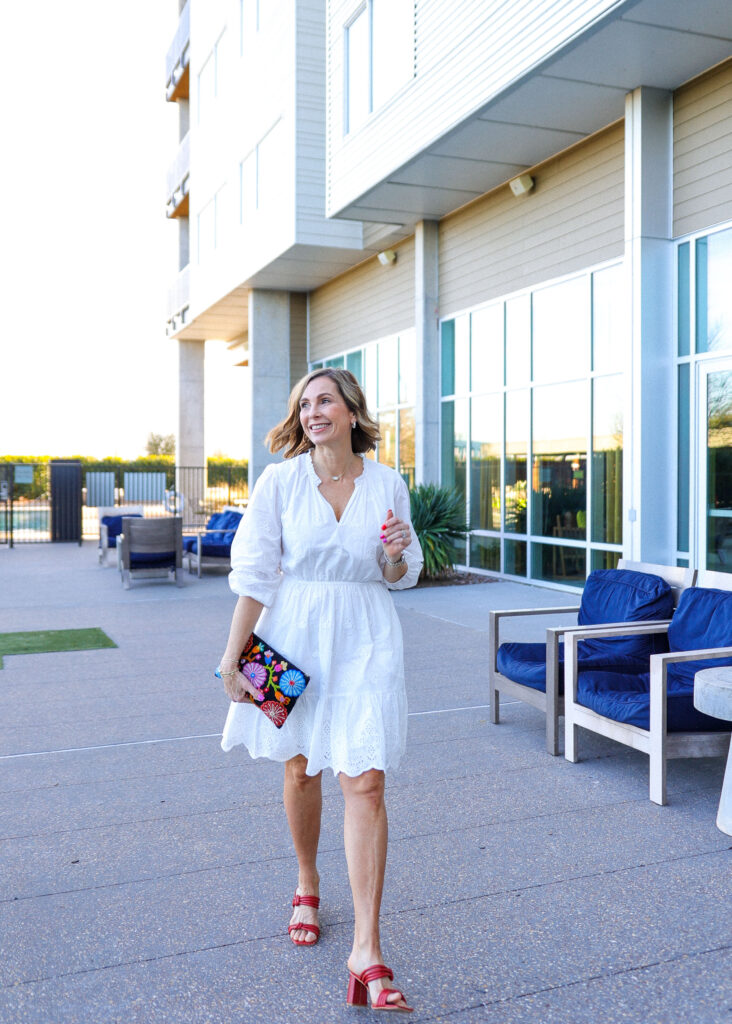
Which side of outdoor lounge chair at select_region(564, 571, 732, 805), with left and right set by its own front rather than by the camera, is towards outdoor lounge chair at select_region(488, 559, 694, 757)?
right

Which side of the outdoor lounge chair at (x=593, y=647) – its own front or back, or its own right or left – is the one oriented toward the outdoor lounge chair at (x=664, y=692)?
left

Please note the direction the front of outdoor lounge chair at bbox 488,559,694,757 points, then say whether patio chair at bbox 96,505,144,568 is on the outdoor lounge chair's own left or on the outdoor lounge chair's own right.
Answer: on the outdoor lounge chair's own right

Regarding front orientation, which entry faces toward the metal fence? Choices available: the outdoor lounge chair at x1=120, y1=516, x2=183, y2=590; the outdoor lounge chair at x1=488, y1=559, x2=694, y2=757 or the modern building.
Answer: the outdoor lounge chair at x1=120, y1=516, x2=183, y2=590

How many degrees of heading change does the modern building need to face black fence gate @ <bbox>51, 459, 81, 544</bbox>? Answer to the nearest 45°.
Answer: approximately 90° to its right

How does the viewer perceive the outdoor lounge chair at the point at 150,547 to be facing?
facing away from the viewer

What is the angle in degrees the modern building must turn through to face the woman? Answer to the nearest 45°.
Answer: approximately 45° to its left

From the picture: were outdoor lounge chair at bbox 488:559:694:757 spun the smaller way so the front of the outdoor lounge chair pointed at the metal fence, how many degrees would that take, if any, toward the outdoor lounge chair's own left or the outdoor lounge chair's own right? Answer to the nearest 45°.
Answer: approximately 90° to the outdoor lounge chair's own right
